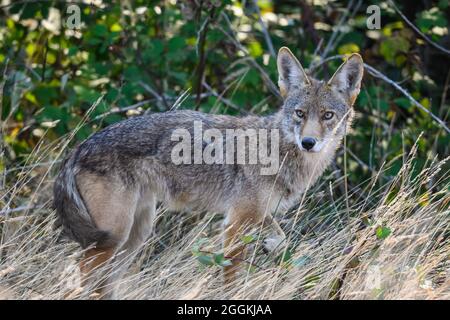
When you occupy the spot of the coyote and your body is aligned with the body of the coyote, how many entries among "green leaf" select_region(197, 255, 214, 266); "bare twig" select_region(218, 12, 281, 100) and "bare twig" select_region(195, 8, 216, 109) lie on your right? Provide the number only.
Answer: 1

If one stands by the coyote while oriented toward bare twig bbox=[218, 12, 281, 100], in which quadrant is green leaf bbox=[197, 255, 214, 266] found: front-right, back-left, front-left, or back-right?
back-right

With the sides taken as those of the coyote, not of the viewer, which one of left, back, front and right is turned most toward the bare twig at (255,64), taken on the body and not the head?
left

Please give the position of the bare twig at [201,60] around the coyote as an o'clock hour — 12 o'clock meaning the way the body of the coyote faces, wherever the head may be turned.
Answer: The bare twig is roughly at 9 o'clock from the coyote.

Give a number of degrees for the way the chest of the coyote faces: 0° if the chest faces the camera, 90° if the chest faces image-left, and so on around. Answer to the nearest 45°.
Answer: approximately 270°

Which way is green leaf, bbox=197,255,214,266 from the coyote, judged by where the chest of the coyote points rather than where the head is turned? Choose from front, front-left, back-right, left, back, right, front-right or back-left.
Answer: right
